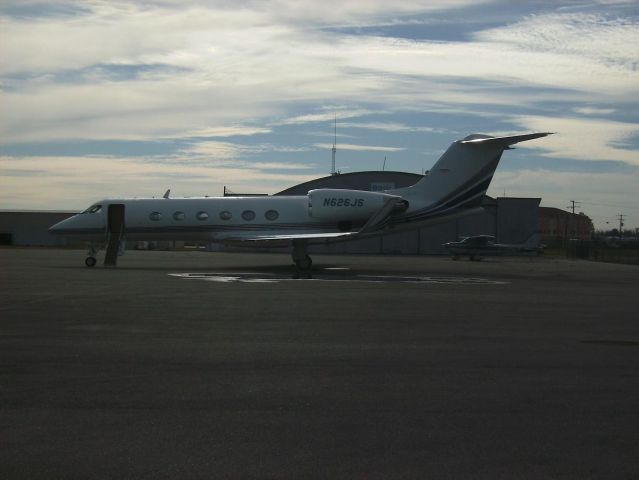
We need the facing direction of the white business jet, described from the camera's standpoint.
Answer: facing to the left of the viewer
